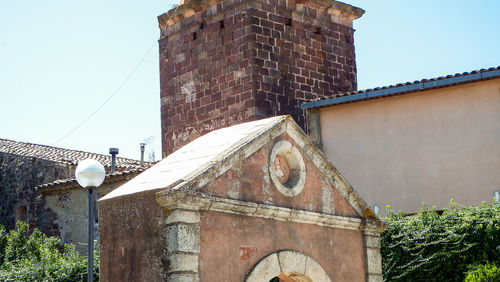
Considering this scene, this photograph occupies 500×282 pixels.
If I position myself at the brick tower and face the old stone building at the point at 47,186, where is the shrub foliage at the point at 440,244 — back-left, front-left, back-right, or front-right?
back-left

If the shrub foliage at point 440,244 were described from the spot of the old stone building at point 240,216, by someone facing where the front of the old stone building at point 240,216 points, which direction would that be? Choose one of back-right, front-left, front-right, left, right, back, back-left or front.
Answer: left

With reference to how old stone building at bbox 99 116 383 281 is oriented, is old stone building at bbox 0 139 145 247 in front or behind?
behind

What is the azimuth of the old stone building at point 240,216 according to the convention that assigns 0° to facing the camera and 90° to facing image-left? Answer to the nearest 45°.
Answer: approximately 315°

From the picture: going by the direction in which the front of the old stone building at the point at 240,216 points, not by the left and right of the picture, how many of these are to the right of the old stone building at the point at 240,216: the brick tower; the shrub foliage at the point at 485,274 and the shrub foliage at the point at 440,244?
0

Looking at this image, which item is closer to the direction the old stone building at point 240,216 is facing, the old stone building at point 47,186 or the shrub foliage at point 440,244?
the shrub foliage

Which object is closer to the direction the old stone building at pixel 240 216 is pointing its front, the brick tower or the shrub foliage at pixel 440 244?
the shrub foliage

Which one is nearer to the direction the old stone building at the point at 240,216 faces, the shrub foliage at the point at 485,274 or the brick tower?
the shrub foliage

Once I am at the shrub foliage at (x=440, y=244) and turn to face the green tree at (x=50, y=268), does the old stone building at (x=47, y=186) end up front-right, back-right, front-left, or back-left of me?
front-right

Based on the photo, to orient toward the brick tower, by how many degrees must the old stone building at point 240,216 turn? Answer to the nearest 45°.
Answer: approximately 135° to its left

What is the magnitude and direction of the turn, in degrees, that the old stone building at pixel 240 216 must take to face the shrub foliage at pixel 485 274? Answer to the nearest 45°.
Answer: approximately 90° to its left
